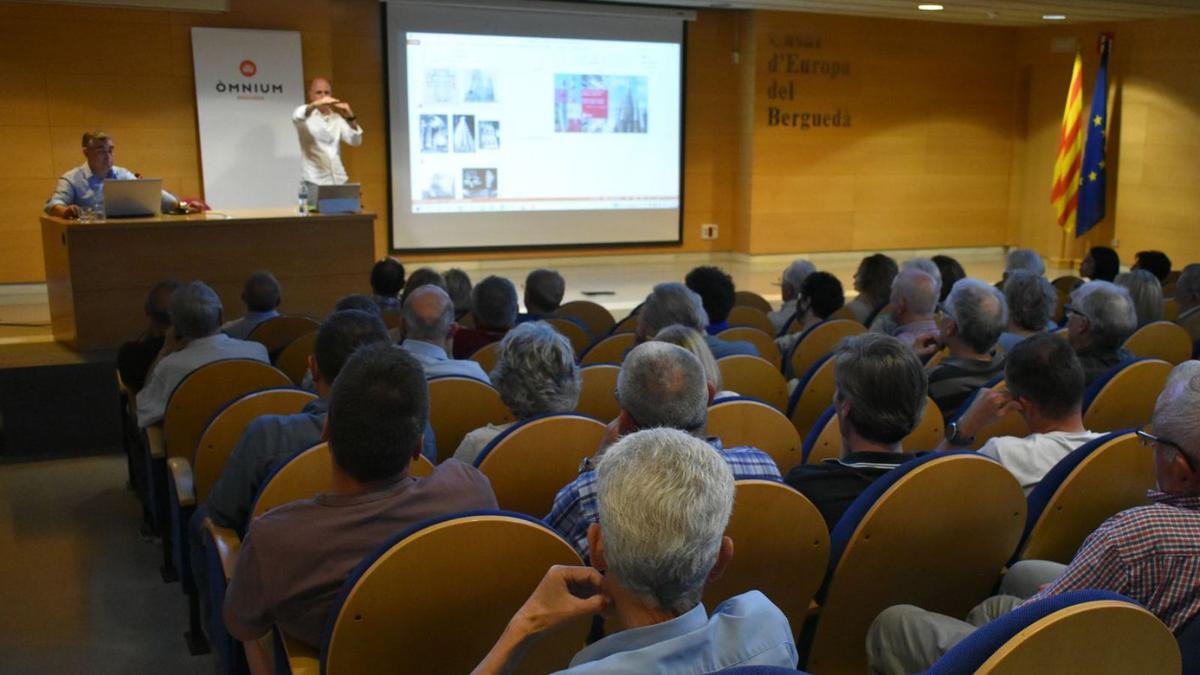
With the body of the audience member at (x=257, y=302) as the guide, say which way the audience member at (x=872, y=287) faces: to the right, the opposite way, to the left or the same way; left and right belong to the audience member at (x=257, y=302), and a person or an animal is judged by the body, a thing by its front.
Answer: the same way

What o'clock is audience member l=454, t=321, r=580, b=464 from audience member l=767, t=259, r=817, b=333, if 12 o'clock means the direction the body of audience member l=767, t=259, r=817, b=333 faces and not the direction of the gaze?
audience member l=454, t=321, r=580, b=464 is roughly at 8 o'clock from audience member l=767, t=259, r=817, b=333.

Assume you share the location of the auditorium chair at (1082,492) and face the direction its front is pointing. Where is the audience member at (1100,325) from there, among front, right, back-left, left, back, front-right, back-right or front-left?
front-right

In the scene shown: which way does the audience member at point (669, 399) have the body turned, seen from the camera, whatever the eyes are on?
away from the camera

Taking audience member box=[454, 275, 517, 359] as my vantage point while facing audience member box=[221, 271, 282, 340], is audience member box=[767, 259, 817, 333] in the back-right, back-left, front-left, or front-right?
back-right

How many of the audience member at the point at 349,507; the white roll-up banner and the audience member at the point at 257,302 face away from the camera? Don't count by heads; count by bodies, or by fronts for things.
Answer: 2

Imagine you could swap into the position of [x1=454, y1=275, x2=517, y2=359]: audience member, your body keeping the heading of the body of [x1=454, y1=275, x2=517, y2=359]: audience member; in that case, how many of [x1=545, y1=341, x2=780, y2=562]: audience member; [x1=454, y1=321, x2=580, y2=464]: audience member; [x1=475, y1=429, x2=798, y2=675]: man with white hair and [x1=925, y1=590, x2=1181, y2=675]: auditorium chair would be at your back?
4

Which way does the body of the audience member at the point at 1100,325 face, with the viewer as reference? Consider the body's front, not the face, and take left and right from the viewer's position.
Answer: facing away from the viewer and to the left of the viewer

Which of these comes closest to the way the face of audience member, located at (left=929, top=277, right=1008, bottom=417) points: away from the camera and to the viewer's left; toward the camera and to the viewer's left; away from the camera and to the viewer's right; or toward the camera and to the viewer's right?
away from the camera and to the viewer's left

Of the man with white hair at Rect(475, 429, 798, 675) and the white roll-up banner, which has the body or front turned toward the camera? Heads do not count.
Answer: the white roll-up banner

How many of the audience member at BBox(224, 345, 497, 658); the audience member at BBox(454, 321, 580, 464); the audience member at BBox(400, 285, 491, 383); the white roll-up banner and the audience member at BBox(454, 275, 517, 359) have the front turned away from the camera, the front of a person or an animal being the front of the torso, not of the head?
4

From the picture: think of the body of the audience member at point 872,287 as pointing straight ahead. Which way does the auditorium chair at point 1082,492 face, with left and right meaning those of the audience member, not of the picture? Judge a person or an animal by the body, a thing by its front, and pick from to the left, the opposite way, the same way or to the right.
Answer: the same way

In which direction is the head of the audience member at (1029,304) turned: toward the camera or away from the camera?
away from the camera

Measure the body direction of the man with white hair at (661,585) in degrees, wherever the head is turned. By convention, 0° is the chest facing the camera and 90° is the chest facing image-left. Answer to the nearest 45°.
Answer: approximately 180°

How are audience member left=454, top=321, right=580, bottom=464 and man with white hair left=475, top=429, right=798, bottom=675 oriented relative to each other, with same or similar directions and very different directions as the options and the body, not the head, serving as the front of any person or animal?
same or similar directions

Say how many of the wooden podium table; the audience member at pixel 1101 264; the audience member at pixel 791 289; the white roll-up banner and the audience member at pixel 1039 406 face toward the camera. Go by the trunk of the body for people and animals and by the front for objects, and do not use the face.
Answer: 2

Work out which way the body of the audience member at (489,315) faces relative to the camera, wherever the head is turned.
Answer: away from the camera

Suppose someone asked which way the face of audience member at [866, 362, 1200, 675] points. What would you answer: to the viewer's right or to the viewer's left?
to the viewer's left

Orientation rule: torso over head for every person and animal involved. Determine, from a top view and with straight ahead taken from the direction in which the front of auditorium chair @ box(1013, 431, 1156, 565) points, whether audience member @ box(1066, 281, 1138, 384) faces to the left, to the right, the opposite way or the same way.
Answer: the same way

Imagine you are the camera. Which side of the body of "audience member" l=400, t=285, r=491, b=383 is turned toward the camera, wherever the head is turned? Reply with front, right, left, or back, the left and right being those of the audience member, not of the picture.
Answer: back

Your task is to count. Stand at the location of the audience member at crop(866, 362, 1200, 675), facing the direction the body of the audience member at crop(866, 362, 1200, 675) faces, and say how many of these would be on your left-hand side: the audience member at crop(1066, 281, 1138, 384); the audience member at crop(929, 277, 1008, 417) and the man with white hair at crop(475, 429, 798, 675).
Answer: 1

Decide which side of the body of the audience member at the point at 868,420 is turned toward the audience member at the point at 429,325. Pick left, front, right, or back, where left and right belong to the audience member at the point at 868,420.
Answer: front

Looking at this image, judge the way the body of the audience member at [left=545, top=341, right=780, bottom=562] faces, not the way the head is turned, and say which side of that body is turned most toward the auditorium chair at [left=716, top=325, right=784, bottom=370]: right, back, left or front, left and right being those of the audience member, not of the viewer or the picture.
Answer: front
